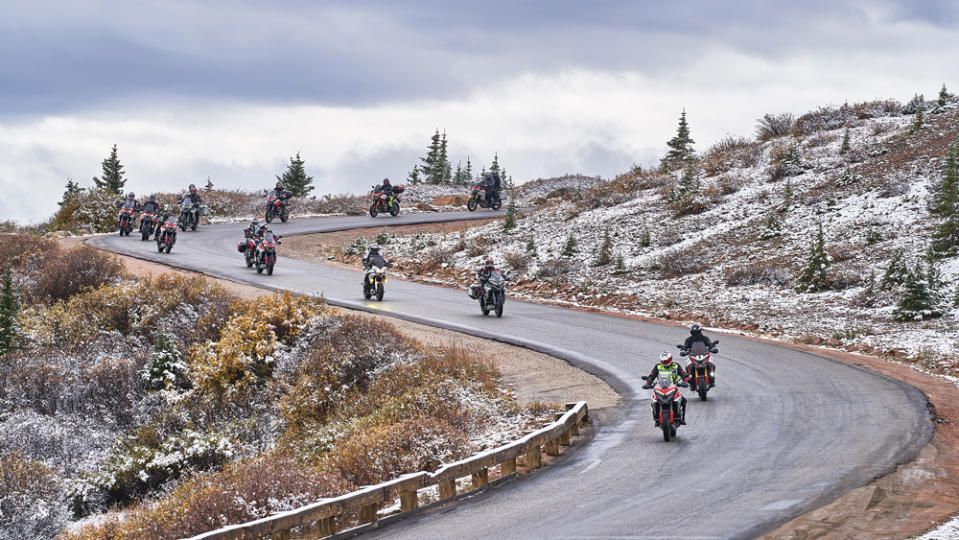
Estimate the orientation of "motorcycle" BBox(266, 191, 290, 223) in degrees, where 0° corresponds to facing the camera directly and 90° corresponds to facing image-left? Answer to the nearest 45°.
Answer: approximately 45°

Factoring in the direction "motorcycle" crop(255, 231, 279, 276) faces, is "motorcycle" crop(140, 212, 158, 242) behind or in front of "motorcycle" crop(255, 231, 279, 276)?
behind

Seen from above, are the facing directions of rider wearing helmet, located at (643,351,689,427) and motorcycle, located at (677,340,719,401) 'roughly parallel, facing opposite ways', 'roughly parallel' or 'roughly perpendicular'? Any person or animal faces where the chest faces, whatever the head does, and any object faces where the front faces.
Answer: roughly parallel

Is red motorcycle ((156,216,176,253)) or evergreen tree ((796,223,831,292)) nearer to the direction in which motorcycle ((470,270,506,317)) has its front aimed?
the evergreen tree

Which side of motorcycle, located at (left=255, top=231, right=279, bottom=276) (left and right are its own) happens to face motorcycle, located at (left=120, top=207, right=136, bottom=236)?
back

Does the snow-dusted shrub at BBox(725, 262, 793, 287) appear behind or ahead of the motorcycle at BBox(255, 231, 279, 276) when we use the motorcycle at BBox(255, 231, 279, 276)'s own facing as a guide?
ahead

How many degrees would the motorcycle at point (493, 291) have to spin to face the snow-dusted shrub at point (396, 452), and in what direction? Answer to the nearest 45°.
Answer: approximately 45° to its right

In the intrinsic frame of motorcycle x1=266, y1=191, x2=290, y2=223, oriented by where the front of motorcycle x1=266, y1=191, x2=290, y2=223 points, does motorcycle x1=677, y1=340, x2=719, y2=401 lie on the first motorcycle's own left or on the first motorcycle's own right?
on the first motorcycle's own left

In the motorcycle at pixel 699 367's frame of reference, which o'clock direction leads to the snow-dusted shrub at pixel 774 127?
The snow-dusted shrub is roughly at 6 o'clock from the motorcycle.

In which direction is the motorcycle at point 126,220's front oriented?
toward the camera

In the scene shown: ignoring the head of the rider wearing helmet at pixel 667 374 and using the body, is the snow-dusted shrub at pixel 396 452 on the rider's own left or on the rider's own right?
on the rider's own right

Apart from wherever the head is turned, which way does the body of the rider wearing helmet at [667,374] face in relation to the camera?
toward the camera

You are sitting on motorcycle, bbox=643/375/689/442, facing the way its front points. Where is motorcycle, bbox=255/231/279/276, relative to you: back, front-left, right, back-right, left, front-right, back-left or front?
back-right
